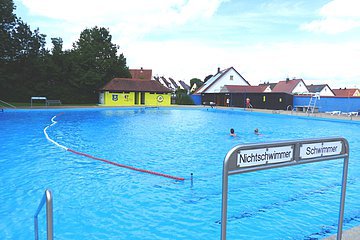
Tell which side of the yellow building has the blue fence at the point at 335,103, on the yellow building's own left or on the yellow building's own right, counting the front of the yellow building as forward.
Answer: on the yellow building's own left

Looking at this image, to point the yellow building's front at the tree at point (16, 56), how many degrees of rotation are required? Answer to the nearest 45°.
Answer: approximately 90° to its right

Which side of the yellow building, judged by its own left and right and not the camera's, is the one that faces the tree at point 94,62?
right

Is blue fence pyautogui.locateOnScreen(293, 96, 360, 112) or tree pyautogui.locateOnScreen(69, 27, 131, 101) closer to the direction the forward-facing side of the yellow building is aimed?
the blue fence

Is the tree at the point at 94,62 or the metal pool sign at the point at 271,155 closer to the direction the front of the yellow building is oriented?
the metal pool sign

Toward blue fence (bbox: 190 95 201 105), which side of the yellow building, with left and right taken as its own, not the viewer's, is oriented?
left

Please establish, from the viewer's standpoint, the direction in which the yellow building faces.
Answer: facing the viewer

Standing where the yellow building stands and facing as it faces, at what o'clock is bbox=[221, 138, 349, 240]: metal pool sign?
The metal pool sign is roughly at 12 o'clock from the yellow building.

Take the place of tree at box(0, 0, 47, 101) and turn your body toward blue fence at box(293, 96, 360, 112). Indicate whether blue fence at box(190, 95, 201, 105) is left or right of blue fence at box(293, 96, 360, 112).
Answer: left

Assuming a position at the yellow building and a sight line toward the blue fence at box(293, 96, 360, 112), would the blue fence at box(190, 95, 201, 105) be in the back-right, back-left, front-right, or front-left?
front-left
